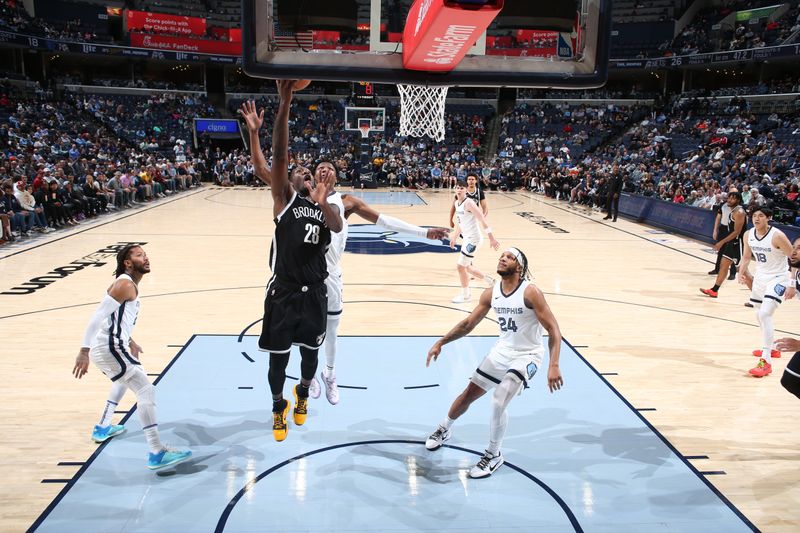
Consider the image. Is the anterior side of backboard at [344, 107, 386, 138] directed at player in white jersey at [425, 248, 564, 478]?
yes

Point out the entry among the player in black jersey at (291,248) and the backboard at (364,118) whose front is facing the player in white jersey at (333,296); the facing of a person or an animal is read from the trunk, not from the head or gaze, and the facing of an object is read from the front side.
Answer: the backboard

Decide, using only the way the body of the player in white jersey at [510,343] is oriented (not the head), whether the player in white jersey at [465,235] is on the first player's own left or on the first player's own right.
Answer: on the first player's own right

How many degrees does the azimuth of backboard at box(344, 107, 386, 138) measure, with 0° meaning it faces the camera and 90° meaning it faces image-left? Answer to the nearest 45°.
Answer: approximately 0°

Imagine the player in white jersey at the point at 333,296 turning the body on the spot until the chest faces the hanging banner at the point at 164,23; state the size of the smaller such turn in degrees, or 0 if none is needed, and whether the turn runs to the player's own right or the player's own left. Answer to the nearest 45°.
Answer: approximately 180°

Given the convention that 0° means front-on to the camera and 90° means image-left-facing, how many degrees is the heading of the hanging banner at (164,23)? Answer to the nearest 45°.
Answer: approximately 315°

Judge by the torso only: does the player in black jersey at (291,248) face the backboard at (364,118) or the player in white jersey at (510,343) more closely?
the player in white jersey

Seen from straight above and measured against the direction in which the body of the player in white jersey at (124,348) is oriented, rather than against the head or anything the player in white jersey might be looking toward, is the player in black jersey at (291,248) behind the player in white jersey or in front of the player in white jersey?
in front

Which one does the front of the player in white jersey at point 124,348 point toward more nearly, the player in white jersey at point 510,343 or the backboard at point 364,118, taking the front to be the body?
the player in white jersey

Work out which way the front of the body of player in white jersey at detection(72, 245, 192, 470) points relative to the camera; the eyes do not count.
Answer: to the viewer's right
